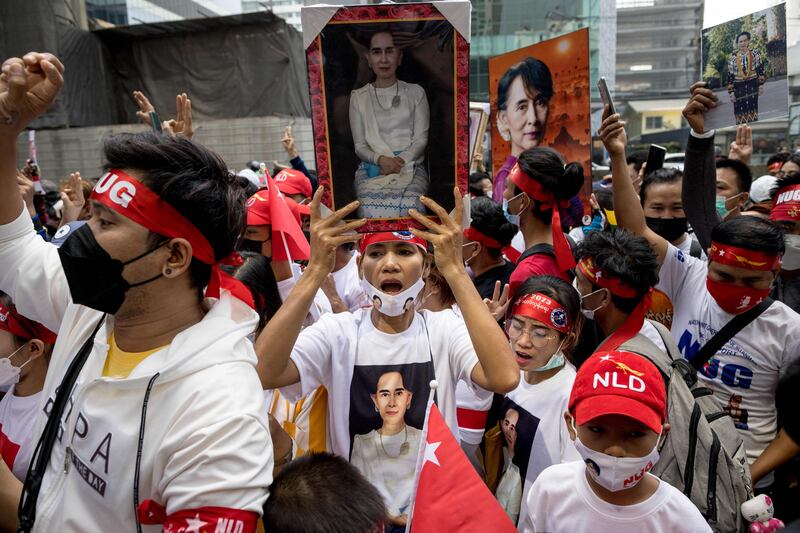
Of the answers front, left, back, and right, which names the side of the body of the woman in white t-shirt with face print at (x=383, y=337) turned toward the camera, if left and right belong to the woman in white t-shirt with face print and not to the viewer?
front

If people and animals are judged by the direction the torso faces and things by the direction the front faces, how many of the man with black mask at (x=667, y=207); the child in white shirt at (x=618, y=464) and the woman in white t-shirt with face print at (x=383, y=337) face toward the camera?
3

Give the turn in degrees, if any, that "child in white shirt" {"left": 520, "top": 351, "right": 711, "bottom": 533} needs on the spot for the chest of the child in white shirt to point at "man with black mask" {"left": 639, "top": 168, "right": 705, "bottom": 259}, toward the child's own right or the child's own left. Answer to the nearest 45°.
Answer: approximately 180°

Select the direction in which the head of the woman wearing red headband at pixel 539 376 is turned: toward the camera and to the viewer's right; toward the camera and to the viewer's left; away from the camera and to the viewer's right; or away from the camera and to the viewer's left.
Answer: toward the camera and to the viewer's left

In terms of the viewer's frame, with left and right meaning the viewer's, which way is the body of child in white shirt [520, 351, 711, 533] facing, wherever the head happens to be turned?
facing the viewer

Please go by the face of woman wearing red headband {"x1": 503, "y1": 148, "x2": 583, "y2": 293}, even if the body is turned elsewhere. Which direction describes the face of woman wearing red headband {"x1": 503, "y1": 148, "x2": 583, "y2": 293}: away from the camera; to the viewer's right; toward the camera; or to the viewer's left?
to the viewer's left

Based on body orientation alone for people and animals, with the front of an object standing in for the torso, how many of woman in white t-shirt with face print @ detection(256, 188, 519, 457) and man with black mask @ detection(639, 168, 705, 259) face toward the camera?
2

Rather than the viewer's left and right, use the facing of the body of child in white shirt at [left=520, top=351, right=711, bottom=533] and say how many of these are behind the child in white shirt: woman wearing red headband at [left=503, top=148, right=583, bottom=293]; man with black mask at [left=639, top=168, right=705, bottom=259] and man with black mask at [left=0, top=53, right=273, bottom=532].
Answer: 2

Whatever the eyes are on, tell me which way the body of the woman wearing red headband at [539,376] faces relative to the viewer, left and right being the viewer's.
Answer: facing the viewer and to the left of the viewer

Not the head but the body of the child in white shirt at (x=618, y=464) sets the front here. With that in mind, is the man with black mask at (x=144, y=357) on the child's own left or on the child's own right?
on the child's own right

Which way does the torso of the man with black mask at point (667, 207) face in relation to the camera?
toward the camera

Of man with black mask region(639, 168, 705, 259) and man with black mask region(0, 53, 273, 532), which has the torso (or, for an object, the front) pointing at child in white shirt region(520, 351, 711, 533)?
man with black mask region(639, 168, 705, 259)
